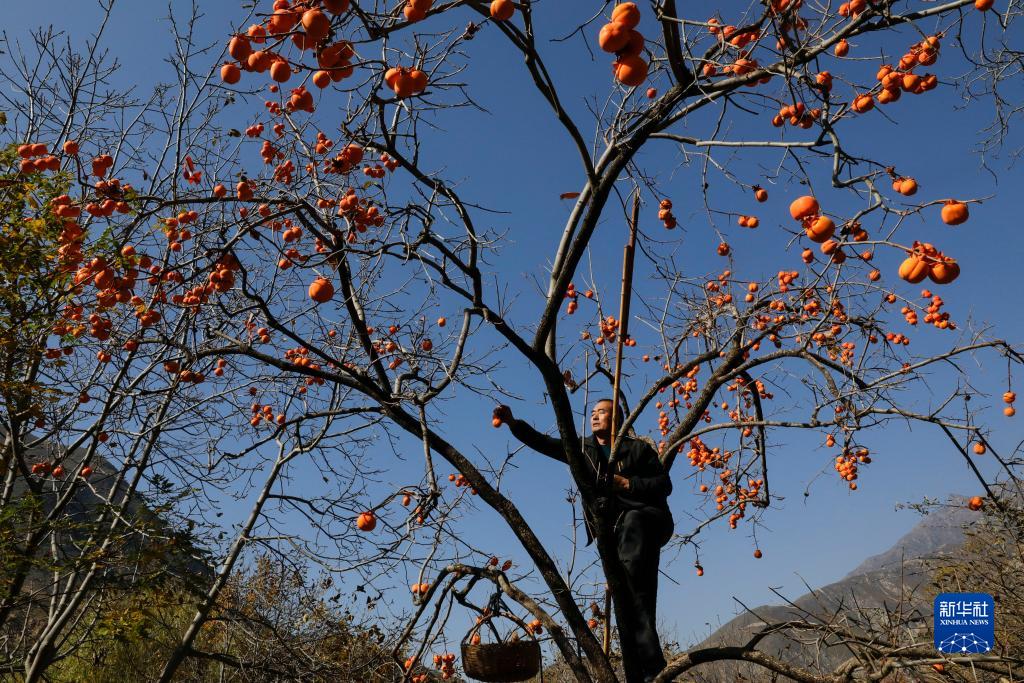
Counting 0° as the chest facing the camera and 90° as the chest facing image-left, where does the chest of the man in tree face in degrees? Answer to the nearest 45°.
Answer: approximately 45°

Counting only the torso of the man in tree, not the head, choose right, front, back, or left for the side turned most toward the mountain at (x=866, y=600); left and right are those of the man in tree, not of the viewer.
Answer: back

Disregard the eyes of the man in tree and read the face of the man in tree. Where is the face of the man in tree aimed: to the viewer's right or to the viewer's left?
to the viewer's left
